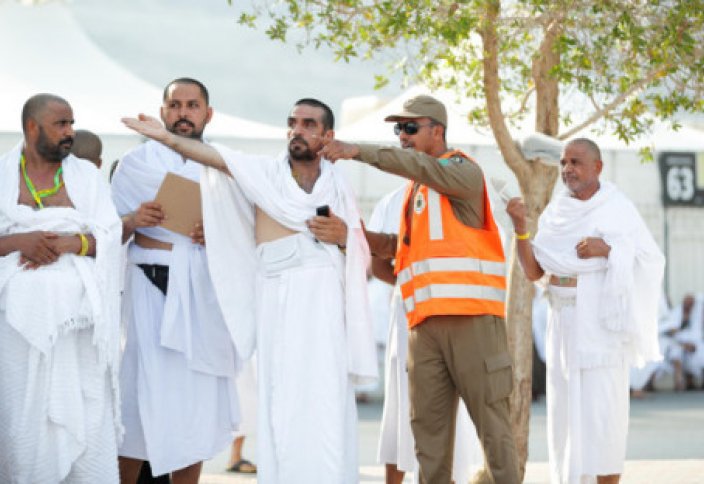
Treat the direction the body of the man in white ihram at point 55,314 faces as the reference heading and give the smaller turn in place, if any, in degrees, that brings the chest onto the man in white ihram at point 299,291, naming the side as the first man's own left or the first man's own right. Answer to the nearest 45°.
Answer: approximately 90° to the first man's own left

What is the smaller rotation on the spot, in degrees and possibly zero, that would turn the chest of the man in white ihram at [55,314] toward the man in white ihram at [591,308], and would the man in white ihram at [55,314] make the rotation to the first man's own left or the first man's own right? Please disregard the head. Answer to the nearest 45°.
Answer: approximately 90° to the first man's own left

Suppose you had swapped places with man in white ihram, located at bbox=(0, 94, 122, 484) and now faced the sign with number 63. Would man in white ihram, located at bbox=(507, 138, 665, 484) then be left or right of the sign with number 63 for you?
right

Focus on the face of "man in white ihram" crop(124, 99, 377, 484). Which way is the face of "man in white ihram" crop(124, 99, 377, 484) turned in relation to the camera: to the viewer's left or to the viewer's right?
to the viewer's left

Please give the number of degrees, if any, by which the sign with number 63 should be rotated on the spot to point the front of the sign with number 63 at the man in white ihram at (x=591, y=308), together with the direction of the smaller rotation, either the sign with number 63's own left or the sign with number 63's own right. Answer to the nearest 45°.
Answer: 0° — it already faces them

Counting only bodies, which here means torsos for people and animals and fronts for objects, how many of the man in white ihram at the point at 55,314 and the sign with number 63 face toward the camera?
2

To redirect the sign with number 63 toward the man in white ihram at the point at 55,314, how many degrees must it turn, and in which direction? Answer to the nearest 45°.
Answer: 0° — it already faces them

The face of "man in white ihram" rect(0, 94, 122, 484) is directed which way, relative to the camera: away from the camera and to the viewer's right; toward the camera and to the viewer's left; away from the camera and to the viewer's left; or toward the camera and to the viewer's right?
toward the camera and to the viewer's right

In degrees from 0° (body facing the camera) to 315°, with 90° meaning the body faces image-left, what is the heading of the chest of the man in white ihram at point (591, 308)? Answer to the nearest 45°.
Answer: approximately 45°

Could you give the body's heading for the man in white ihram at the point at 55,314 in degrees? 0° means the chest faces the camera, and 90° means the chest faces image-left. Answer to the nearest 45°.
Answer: approximately 0°
